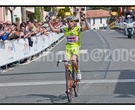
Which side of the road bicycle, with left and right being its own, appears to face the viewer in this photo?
front

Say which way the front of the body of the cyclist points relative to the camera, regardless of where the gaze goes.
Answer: toward the camera

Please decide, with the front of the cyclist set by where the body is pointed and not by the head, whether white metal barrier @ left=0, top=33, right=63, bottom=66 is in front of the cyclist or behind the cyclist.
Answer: behind
